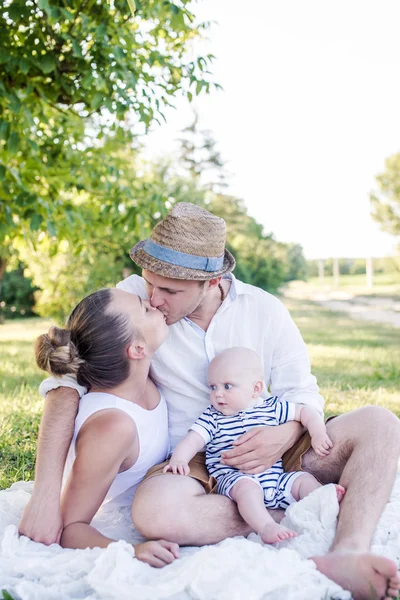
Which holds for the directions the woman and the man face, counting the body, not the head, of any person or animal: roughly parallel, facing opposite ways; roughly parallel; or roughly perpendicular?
roughly perpendicular

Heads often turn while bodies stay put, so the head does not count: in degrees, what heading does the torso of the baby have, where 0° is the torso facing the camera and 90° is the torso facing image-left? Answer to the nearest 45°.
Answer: approximately 0°

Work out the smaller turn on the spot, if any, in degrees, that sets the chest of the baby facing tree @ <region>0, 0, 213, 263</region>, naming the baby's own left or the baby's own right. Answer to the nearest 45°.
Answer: approximately 135° to the baby's own right

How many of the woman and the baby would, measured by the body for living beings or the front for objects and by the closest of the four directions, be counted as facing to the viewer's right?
1

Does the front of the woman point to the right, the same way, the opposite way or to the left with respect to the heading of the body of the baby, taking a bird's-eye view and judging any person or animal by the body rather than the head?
to the left

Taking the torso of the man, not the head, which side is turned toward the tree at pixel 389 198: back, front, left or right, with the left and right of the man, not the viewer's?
back

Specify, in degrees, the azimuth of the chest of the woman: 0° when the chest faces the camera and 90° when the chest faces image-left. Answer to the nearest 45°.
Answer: approximately 270°

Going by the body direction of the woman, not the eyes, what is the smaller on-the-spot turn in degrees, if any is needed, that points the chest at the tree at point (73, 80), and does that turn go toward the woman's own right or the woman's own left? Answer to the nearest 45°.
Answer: approximately 90° to the woman's own left
